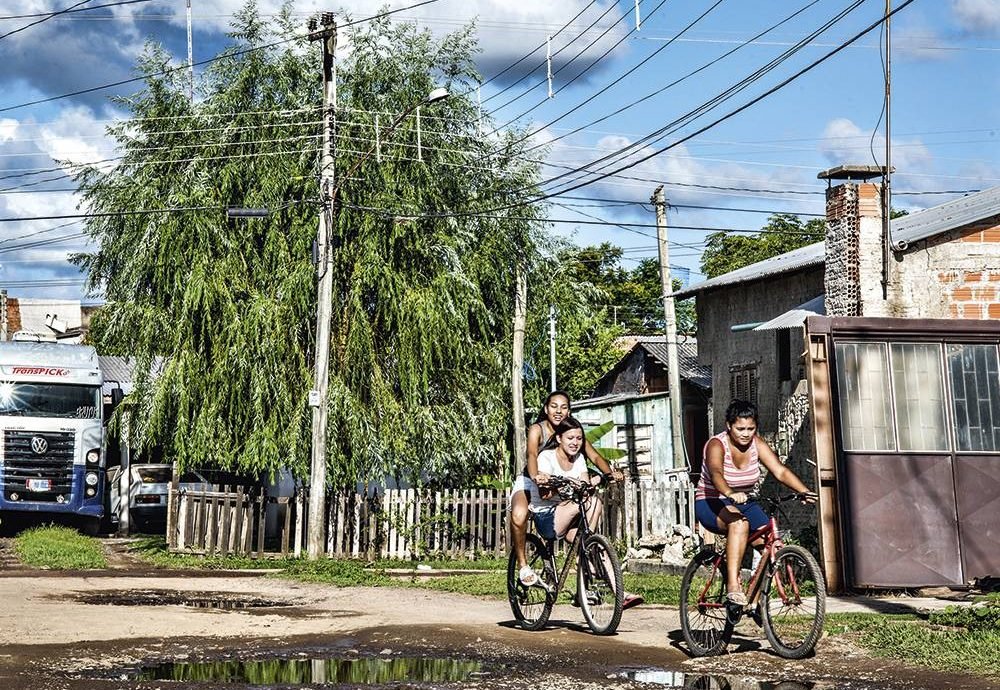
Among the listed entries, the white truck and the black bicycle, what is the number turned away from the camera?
0

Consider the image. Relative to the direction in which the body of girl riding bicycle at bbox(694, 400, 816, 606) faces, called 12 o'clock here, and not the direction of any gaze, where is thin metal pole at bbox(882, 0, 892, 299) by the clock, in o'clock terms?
The thin metal pole is roughly at 8 o'clock from the girl riding bicycle.

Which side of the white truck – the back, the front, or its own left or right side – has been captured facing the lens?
front

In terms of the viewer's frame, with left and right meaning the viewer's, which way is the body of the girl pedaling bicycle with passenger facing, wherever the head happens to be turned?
facing the viewer and to the right of the viewer
